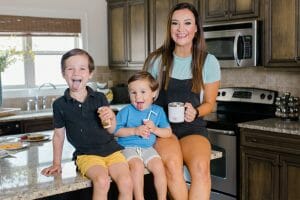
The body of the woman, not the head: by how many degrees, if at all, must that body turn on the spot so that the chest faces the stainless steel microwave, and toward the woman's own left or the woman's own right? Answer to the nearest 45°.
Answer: approximately 180°

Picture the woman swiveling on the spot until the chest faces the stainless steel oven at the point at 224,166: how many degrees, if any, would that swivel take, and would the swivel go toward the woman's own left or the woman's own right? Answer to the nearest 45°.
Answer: approximately 180°

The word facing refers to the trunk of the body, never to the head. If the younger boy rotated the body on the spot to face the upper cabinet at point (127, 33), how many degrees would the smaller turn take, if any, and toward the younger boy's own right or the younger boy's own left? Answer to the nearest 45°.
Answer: approximately 180°
